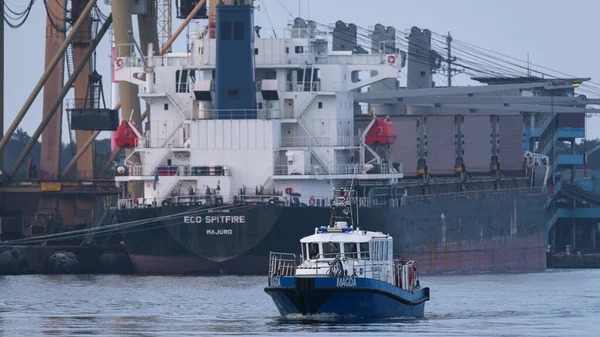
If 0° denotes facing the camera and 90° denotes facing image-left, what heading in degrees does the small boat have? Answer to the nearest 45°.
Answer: approximately 45°
